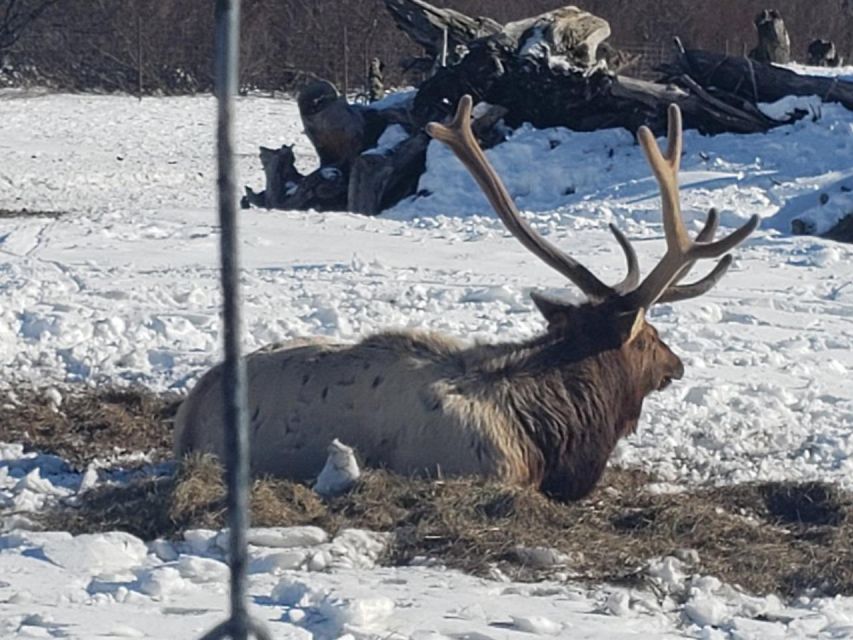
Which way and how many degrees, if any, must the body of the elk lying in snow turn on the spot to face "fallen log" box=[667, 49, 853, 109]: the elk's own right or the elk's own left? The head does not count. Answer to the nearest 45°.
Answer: approximately 90° to the elk's own left

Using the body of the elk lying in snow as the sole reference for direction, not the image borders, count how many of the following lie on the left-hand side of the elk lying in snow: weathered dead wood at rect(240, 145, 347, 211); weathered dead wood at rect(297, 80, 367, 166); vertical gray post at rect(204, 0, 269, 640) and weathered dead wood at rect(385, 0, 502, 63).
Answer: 3

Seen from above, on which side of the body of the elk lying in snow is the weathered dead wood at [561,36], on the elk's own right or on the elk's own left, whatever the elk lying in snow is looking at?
on the elk's own left

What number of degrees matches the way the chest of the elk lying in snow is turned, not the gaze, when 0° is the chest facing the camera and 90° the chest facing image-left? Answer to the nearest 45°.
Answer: approximately 270°

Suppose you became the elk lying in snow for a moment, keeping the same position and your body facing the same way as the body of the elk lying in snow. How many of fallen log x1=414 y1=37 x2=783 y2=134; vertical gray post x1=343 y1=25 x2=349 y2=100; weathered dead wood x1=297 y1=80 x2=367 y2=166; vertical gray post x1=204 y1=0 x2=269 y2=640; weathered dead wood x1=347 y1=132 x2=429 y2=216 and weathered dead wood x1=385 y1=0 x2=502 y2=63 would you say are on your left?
5

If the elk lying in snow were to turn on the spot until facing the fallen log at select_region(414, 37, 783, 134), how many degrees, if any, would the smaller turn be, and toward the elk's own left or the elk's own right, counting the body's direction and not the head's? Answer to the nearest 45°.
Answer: approximately 90° to the elk's own left

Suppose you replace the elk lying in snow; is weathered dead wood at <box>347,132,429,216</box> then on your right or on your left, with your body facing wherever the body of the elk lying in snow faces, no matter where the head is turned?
on your left

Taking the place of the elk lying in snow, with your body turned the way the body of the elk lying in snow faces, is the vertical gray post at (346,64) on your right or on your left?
on your left

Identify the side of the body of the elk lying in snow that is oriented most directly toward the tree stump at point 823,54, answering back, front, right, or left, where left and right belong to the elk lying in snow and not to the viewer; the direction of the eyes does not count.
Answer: left

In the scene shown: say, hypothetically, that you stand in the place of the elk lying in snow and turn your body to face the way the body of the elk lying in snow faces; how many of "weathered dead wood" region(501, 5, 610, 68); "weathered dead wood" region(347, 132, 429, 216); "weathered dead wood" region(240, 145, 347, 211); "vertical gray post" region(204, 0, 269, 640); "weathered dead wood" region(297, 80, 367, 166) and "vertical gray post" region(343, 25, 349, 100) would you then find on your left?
5

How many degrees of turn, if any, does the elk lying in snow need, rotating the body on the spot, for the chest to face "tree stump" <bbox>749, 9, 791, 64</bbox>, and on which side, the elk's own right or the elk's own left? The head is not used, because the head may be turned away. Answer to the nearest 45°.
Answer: approximately 90° to the elk's own left
